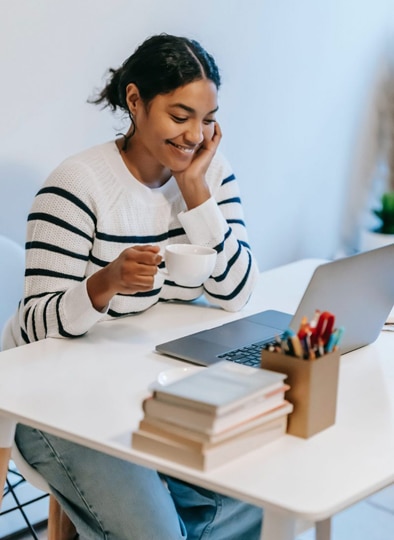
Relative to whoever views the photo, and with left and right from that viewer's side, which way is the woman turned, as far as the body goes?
facing the viewer and to the right of the viewer

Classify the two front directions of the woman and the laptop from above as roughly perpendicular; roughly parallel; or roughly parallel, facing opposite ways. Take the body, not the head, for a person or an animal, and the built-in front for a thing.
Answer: roughly parallel, facing opposite ways

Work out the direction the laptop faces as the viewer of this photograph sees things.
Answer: facing away from the viewer and to the left of the viewer

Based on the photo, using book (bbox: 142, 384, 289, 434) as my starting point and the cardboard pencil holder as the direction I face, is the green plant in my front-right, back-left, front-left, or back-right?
front-left

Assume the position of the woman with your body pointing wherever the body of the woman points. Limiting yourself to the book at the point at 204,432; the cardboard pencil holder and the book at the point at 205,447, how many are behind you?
0

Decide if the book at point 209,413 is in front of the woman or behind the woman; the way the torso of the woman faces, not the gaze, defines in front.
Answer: in front

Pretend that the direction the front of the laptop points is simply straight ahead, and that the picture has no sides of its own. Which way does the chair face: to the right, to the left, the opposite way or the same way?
the opposite way

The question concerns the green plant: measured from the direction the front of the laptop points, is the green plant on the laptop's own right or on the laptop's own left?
on the laptop's own right

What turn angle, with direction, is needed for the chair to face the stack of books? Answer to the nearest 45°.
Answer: approximately 45° to its right

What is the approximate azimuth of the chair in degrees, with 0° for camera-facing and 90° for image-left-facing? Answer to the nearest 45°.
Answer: approximately 315°

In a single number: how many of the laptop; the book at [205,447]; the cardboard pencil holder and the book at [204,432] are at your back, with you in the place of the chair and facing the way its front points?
0

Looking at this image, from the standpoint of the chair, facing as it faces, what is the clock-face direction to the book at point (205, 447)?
The book is roughly at 1 o'clock from the chair.

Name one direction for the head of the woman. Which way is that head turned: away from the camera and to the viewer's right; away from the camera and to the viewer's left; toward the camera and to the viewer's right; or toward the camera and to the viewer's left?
toward the camera and to the viewer's right

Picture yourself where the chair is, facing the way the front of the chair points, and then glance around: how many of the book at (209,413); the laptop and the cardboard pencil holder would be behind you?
0
